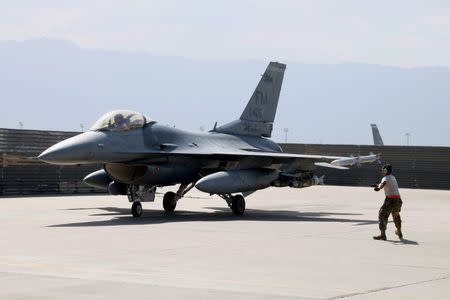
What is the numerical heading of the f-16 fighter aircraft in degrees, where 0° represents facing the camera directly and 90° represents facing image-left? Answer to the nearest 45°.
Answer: approximately 45°
